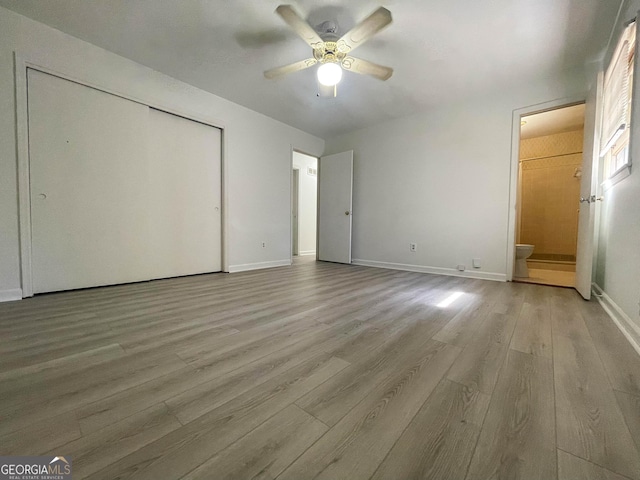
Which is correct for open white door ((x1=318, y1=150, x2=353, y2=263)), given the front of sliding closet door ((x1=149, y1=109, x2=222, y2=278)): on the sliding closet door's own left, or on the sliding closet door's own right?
on the sliding closet door's own left

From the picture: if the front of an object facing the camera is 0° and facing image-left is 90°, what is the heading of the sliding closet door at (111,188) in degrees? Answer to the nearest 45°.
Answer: approximately 315°

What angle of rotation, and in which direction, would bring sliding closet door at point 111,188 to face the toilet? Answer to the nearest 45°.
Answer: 0° — it already faces it

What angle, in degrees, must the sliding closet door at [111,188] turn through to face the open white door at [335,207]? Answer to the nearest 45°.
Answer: approximately 45° to its left

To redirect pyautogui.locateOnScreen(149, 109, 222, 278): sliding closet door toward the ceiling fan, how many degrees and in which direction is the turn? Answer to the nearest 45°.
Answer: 0° — it already faces it

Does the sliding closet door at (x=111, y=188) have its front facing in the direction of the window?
yes

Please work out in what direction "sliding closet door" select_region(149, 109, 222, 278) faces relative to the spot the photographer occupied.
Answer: facing the viewer and to the right of the viewer

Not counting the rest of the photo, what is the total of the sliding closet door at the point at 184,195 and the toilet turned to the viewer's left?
0

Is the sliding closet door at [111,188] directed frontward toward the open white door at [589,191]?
yes

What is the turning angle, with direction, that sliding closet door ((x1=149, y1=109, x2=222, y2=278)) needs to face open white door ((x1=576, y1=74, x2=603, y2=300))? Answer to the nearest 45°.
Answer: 0° — it already faces it

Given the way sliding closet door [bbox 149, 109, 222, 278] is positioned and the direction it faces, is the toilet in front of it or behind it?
in front

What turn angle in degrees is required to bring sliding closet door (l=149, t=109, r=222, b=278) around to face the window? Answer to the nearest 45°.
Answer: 0° — it already faces it
